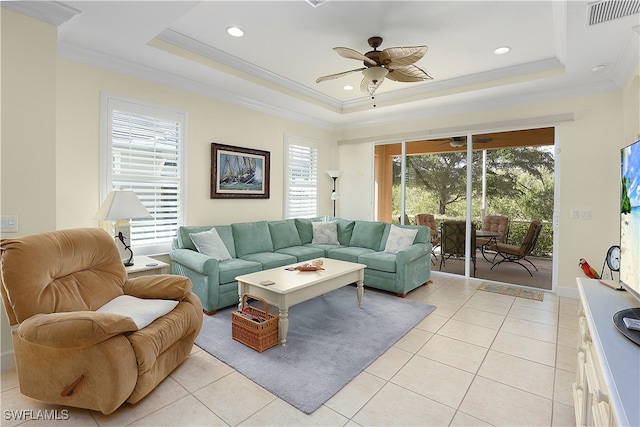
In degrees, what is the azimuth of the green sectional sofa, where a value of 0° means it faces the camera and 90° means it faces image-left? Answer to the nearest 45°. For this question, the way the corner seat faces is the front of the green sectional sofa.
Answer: approximately 0°

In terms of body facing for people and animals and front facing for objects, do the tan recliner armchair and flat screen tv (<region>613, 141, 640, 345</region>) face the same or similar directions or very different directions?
very different directions

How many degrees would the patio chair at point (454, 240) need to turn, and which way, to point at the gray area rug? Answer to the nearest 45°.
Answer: approximately 180°

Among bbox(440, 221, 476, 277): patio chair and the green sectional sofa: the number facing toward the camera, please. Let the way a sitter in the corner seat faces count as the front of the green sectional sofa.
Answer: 1

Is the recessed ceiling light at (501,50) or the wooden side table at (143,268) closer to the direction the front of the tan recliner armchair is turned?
the recessed ceiling light

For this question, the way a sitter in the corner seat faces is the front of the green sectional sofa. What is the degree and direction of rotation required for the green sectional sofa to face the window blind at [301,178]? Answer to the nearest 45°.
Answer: approximately 180°

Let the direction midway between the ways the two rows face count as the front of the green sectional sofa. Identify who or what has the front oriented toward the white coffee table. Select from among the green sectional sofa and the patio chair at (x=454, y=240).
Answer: the green sectional sofa

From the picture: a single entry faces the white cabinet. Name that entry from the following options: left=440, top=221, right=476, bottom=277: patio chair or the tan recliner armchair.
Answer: the tan recliner armchair

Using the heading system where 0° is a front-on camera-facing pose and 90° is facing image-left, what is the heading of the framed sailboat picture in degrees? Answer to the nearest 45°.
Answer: approximately 315°

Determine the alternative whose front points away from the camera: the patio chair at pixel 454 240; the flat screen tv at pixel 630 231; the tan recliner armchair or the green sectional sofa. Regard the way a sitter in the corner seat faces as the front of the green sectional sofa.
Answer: the patio chair

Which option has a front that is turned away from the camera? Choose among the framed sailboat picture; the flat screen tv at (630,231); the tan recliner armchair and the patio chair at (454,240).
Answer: the patio chair

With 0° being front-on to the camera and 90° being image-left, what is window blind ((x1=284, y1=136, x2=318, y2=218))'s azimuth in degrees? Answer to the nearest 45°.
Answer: approximately 315°
